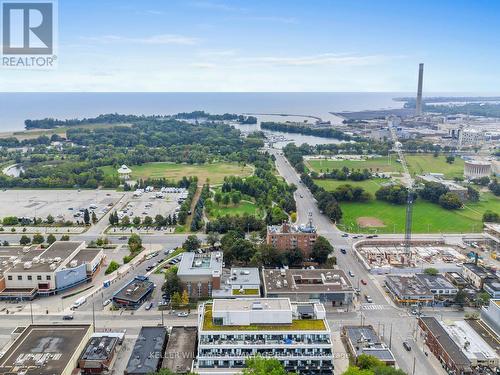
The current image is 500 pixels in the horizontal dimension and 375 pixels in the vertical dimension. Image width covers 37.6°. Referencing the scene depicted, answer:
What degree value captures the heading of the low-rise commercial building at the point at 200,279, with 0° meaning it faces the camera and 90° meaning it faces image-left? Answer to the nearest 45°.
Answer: approximately 0°

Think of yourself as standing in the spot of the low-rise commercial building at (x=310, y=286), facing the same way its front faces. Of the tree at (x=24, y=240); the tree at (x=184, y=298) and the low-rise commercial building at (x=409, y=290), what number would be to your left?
1

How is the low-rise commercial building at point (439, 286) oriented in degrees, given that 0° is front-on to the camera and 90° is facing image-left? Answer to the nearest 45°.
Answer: approximately 0°

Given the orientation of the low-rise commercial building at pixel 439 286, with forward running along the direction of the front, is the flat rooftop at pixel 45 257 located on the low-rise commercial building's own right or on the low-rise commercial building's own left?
on the low-rise commercial building's own right

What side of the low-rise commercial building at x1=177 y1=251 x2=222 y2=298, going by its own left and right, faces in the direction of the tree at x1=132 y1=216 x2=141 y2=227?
back

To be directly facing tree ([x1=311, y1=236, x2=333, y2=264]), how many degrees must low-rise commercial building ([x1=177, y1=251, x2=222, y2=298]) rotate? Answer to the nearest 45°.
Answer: approximately 135° to its left

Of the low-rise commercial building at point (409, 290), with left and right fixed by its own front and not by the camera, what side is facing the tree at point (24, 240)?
right

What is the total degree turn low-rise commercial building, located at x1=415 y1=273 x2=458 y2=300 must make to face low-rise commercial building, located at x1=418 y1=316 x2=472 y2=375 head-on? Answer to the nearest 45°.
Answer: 0° — it already faces it

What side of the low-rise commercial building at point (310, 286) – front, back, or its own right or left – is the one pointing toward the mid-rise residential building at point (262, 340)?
front

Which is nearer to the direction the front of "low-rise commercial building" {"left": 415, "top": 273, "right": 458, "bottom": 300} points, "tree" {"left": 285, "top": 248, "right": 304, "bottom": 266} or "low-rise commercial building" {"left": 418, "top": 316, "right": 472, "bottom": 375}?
the low-rise commercial building
